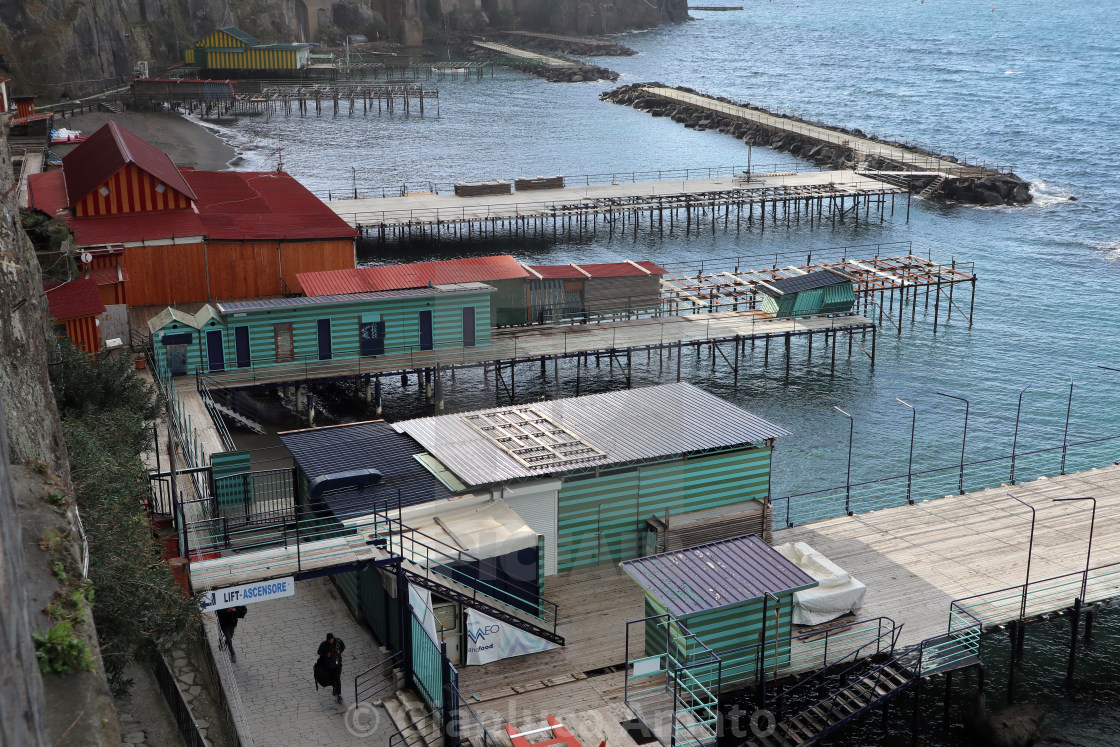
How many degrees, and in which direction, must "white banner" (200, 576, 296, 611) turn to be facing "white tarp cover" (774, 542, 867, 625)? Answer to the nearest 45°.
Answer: approximately 90° to its left

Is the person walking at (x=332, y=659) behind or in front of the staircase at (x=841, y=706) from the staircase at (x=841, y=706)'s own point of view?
in front

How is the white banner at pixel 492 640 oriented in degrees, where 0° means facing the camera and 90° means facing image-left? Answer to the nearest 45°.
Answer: approximately 0°

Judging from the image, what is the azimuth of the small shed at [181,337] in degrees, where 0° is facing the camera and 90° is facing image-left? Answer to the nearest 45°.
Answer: approximately 0°

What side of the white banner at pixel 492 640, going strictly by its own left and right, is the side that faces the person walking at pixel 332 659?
right

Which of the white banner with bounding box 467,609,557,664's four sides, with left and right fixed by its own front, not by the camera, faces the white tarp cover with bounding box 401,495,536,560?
back

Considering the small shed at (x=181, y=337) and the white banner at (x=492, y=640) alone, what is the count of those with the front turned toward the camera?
2

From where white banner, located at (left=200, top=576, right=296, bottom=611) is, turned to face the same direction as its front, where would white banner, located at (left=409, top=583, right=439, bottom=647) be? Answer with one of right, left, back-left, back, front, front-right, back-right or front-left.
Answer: left

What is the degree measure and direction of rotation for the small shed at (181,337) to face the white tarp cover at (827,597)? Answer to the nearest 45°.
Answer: approximately 45° to its left

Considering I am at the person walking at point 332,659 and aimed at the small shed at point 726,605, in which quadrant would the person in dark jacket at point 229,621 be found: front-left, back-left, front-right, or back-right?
back-left
